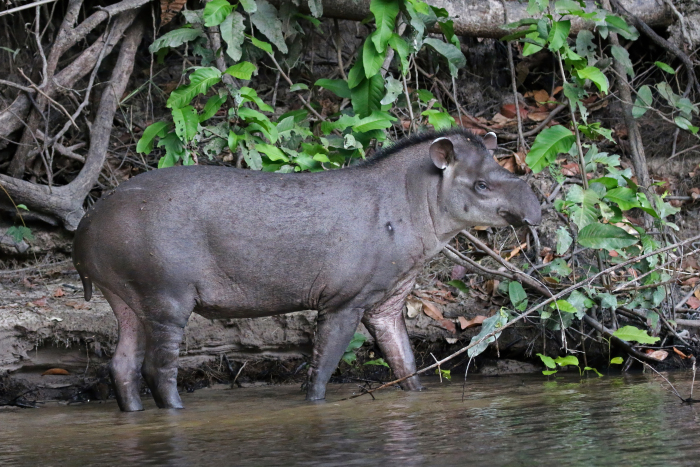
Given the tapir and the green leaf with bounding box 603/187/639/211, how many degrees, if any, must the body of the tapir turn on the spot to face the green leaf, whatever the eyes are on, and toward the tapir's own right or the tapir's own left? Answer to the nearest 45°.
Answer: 0° — it already faces it

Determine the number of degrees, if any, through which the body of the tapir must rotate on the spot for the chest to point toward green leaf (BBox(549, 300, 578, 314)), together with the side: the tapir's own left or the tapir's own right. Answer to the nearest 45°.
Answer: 0° — it already faces it

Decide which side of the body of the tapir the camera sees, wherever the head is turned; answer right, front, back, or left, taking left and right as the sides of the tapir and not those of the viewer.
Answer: right

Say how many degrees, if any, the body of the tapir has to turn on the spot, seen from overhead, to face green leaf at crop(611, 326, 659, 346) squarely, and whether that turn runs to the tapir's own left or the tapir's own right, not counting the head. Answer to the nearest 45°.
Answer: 0° — it already faces it

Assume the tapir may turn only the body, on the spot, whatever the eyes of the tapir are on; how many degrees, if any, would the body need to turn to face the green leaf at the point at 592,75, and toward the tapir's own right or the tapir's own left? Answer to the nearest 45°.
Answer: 0° — it already faces it

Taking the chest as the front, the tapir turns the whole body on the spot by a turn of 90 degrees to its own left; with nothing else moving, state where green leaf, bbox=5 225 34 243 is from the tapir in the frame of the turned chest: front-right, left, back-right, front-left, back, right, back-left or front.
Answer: front-left
